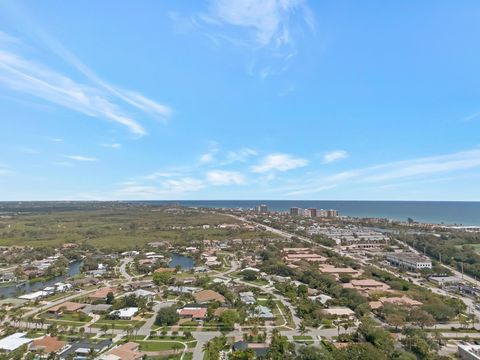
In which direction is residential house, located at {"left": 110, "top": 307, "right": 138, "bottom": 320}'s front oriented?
toward the camera

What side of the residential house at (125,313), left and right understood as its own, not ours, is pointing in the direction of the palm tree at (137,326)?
front

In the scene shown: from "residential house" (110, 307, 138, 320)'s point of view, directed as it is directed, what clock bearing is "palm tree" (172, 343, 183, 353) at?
The palm tree is roughly at 11 o'clock from the residential house.

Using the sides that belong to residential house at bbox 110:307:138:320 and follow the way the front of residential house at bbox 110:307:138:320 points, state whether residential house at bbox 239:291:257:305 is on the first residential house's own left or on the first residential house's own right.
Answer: on the first residential house's own left

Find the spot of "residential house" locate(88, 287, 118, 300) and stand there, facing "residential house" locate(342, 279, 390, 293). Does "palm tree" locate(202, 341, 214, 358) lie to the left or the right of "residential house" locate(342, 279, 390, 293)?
right

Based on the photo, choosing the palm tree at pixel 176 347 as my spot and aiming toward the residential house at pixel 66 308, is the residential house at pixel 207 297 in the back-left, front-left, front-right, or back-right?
front-right

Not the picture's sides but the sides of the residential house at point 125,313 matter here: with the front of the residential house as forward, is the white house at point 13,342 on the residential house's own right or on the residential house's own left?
on the residential house's own right

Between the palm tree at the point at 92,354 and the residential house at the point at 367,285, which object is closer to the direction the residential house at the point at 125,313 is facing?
the palm tree
